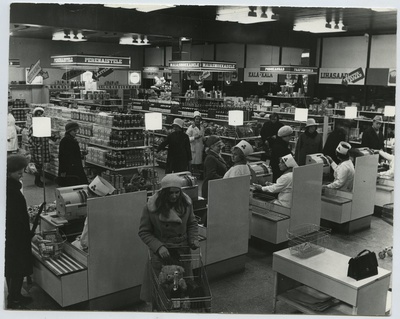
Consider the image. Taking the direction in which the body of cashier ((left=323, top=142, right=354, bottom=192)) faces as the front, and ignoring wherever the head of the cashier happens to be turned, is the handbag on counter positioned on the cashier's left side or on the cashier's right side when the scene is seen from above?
on the cashier's left side

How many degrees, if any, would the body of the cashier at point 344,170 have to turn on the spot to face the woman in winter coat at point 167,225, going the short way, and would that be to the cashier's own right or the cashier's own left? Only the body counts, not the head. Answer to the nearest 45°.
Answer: approximately 90° to the cashier's own left

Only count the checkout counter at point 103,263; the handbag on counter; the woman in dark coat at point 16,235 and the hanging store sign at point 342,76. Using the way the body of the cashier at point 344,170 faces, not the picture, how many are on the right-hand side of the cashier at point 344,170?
1

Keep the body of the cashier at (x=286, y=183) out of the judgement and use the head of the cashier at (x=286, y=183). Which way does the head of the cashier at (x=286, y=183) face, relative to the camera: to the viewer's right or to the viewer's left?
to the viewer's left

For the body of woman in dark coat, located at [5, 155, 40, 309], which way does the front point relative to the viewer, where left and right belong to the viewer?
facing to the right of the viewer

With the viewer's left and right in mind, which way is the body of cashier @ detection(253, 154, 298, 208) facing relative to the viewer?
facing to the left of the viewer

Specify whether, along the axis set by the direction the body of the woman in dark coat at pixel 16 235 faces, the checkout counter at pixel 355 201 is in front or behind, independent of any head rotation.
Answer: in front

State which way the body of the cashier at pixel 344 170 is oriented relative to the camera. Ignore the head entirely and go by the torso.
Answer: to the viewer's left

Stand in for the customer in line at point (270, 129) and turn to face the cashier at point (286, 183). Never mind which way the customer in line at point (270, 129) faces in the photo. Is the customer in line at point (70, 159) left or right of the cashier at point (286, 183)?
right

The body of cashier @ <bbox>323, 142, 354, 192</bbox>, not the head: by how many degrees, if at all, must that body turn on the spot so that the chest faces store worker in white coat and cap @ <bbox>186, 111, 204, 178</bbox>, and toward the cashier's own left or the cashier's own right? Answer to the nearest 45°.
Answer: approximately 45° to the cashier's own right

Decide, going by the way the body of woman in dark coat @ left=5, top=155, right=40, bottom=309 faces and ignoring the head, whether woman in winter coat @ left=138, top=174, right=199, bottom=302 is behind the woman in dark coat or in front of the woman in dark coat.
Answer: in front

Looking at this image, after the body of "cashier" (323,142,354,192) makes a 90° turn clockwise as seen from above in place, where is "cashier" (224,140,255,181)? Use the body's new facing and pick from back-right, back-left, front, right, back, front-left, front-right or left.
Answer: back-left

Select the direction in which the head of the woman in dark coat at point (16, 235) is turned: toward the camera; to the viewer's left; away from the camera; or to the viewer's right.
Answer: to the viewer's right

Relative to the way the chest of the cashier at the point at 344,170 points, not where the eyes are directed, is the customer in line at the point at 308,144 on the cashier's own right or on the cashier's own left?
on the cashier's own right
